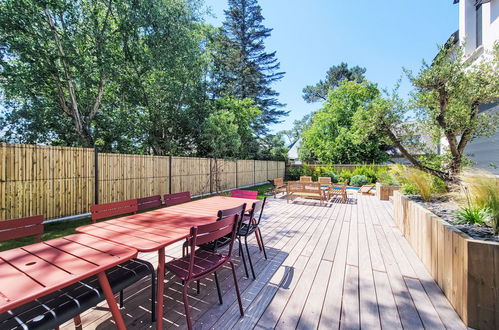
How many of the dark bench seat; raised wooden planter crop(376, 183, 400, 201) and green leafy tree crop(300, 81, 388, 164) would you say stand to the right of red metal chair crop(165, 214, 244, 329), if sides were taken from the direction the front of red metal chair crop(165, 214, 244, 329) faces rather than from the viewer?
2

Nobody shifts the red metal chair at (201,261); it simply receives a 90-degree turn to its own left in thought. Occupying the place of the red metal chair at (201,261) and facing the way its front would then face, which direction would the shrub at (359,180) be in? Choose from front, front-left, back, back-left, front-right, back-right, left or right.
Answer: back

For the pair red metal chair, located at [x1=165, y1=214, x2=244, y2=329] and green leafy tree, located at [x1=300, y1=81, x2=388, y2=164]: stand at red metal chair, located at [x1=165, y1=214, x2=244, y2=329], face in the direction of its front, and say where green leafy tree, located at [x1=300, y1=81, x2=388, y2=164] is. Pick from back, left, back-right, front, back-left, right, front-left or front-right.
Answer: right

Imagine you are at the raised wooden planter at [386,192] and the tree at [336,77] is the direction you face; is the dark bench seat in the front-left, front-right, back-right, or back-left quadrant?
back-left

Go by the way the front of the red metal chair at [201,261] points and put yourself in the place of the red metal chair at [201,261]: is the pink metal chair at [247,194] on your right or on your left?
on your right

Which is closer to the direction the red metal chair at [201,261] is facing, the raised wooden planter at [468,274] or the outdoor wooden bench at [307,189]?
the outdoor wooden bench

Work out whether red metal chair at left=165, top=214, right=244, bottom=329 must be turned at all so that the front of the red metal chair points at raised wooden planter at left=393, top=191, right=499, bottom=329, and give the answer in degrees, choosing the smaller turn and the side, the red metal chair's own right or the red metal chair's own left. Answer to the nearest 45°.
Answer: approximately 135° to the red metal chair's own right

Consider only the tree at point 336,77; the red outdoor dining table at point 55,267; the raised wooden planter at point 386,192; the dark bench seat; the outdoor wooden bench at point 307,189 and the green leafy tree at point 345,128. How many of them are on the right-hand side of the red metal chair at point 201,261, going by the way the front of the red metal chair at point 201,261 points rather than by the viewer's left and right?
4

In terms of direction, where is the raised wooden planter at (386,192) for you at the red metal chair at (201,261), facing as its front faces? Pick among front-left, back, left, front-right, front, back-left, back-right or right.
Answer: right

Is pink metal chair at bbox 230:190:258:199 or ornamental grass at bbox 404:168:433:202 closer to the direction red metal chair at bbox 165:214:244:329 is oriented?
the pink metal chair

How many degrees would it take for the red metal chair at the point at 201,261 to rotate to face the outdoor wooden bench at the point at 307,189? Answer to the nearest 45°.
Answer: approximately 90° to its right

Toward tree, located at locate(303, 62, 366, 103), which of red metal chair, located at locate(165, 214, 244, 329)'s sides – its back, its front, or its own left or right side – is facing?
right

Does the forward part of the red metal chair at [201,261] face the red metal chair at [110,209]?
yes

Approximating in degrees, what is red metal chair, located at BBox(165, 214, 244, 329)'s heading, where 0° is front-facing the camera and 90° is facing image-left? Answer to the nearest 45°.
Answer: approximately 135°

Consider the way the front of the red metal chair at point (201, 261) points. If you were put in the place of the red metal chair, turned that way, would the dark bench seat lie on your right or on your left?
on your left
